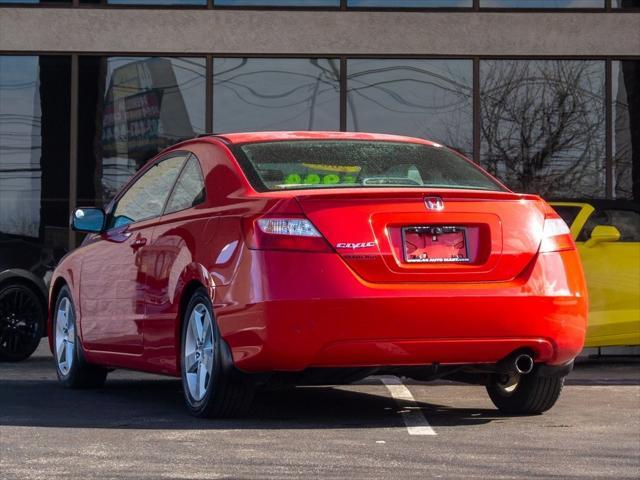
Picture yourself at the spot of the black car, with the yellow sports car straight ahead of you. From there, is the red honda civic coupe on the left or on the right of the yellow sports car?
right

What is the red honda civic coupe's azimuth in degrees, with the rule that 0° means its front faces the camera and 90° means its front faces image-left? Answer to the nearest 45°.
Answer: approximately 135°

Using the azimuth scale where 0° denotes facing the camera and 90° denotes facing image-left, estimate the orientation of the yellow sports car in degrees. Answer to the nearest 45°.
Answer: approximately 45°

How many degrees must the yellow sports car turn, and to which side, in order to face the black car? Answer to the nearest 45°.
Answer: approximately 45° to its right

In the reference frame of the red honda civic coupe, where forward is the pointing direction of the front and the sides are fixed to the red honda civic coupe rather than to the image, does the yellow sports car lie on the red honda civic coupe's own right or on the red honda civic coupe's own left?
on the red honda civic coupe's own right
